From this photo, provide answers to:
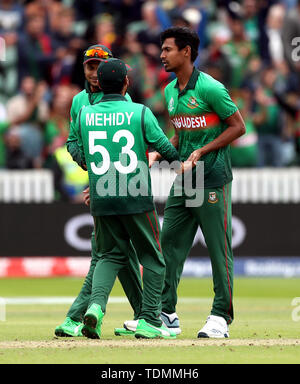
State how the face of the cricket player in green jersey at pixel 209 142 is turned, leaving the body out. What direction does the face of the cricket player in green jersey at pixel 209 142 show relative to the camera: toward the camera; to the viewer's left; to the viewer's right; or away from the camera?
to the viewer's left

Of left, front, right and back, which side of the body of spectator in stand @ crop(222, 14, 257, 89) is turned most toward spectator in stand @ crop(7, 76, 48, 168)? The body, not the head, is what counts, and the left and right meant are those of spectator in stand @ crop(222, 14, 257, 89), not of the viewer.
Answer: right

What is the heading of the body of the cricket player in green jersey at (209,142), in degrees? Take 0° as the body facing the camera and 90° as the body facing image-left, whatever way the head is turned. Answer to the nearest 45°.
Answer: approximately 45°

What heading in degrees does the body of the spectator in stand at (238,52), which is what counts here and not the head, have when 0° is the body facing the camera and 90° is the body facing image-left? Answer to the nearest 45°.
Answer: approximately 0°

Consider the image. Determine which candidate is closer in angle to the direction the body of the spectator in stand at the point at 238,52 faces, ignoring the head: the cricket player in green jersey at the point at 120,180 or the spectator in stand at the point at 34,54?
the cricket player in green jersey

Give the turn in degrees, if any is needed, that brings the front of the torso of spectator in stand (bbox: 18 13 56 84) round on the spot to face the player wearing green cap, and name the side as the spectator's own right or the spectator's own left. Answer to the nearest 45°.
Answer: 0° — they already face them

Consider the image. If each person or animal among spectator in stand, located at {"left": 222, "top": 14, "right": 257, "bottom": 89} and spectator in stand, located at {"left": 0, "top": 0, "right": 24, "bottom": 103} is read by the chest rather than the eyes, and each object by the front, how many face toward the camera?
2

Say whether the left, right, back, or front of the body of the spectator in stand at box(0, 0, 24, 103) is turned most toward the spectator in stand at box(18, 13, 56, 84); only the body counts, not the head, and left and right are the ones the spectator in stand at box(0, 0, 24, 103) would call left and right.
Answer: left

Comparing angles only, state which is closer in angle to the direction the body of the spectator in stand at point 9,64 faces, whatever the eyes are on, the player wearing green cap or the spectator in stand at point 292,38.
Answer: the player wearing green cap

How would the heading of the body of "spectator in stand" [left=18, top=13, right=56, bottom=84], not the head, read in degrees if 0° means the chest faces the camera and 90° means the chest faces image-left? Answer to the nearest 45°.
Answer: approximately 0°

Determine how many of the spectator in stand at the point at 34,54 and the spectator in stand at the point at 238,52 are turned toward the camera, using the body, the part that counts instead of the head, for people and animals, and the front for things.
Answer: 2

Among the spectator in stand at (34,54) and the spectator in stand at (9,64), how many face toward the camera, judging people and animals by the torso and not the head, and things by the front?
2
